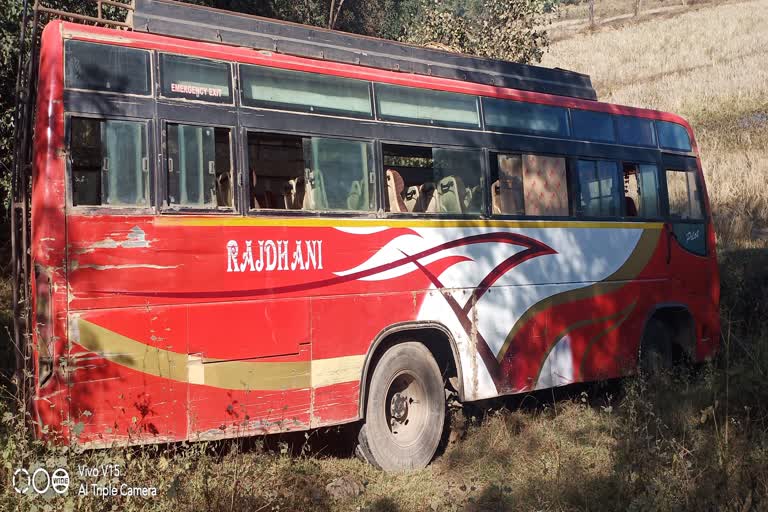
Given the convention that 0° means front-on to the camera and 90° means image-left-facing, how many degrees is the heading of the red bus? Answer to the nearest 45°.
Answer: approximately 225°

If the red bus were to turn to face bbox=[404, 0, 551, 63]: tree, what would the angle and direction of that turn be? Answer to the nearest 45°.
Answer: approximately 45° to its left
